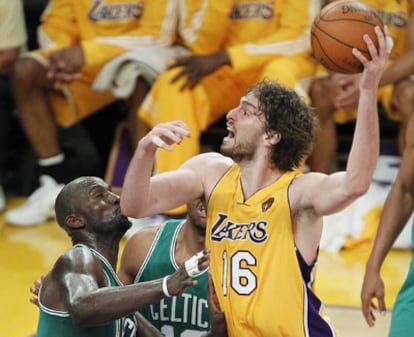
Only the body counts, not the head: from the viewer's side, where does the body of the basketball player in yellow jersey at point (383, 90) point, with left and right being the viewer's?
facing the viewer and to the left of the viewer

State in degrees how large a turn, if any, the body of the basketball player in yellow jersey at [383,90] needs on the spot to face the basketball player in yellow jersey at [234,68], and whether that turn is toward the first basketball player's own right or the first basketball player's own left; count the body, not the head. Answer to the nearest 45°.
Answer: approximately 45° to the first basketball player's own right

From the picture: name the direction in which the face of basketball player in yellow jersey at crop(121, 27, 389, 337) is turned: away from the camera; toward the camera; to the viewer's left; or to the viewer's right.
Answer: to the viewer's left

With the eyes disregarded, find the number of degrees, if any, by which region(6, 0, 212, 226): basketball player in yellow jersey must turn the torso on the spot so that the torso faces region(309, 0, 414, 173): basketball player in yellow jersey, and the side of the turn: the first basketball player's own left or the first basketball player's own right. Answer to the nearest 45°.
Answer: approximately 135° to the first basketball player's own left

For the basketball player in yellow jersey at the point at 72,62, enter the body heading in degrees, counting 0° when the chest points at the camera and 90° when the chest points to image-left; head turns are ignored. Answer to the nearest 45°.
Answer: approximately 45°

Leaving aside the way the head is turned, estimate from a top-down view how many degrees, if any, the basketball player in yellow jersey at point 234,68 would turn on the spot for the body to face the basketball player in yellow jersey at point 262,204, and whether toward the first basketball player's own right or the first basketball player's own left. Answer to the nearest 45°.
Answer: approximately 45° to the first basketball player's own left

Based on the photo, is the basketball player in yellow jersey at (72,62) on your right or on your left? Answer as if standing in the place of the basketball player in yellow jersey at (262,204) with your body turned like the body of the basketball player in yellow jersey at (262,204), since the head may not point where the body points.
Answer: on your right

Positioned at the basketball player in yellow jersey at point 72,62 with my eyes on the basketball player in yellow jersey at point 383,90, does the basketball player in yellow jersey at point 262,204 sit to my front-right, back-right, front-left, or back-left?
front-right

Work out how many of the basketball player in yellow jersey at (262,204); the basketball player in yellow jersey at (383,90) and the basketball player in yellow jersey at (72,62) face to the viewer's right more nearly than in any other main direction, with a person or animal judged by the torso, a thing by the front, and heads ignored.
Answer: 0

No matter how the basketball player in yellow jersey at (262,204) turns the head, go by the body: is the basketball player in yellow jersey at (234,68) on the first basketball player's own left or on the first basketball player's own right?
on the first basketball player's own right
